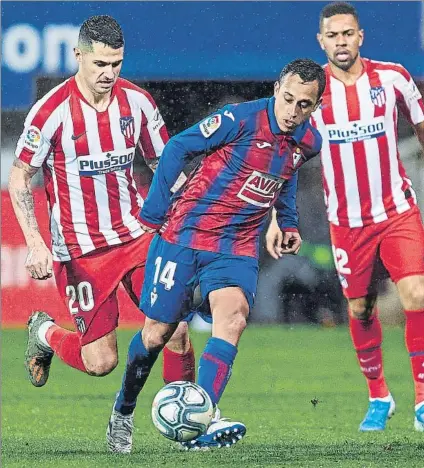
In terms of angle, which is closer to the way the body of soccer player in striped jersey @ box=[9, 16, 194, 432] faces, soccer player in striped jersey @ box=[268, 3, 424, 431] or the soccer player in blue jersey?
the soccer player in blue jersey

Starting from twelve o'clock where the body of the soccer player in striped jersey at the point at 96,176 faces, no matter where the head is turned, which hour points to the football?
The football is roughly at 1 o'clock from the soccer player in striped jersey.

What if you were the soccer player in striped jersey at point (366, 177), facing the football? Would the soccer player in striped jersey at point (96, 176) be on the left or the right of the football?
right

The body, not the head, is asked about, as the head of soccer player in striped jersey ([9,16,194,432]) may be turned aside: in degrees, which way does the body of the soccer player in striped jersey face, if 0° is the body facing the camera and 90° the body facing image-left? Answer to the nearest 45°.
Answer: approximately 315°

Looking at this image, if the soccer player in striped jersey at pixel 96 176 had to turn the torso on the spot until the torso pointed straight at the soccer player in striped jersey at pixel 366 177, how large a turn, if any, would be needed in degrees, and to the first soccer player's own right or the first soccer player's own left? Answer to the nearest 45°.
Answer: approximately 45° to the first soccer player's own left
